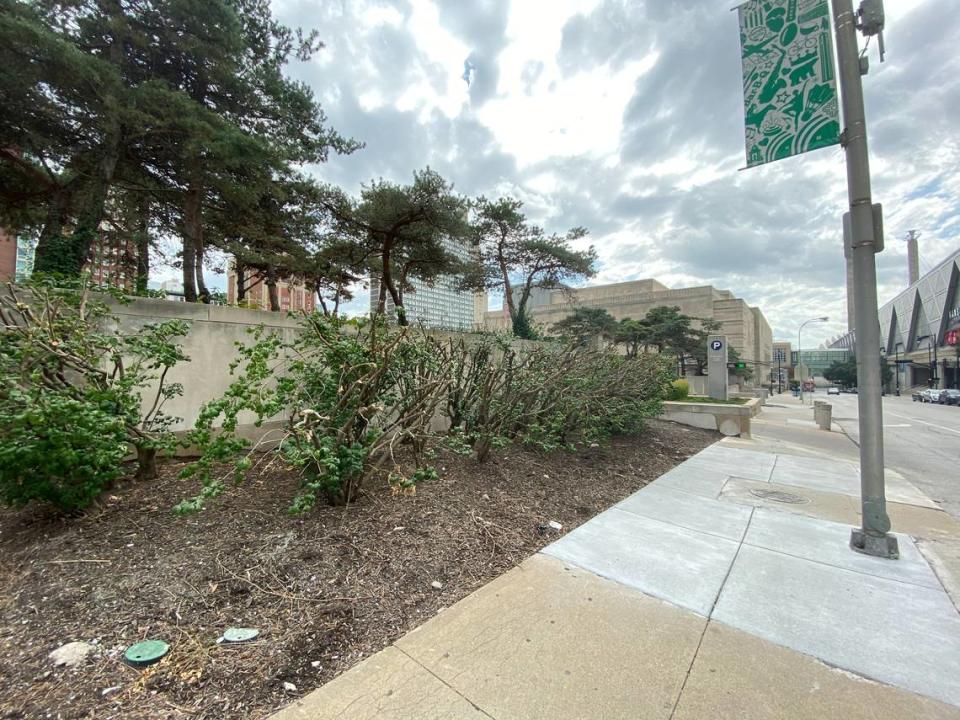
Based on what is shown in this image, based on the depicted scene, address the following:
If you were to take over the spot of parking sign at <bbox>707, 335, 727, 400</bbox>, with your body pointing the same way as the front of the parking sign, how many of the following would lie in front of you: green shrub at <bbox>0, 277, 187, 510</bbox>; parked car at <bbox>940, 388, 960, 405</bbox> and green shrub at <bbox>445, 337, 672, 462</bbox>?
2

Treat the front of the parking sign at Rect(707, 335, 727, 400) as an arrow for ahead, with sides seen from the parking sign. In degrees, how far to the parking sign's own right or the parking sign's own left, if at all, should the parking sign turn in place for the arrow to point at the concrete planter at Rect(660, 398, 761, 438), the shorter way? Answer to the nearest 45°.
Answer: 0° — it already faces it

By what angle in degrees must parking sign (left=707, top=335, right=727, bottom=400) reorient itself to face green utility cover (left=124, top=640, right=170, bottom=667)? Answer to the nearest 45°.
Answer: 0° — it already faces it

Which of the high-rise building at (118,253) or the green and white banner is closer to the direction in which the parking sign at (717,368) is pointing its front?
the green and white banner

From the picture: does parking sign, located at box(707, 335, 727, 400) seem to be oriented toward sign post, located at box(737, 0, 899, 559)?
yes

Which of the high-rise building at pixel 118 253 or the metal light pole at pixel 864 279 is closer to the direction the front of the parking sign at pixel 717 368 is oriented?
the metal light pole

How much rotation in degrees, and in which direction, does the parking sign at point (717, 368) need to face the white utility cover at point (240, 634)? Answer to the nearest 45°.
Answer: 0° — it already faces it

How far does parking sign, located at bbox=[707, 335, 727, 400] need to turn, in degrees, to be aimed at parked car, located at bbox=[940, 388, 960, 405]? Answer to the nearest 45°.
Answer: approximately 135° to its left

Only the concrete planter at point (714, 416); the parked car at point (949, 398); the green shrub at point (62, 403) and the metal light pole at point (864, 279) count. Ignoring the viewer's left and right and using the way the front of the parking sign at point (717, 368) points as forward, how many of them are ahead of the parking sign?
3

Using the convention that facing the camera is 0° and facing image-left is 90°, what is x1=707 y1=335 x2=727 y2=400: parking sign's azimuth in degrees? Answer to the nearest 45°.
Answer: approximately 0°

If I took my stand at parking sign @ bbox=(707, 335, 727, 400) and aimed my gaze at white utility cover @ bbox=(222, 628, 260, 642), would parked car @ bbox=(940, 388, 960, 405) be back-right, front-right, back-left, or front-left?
back-left

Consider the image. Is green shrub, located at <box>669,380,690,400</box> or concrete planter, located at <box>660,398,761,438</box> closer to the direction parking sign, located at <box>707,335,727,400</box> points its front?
the concrete planter

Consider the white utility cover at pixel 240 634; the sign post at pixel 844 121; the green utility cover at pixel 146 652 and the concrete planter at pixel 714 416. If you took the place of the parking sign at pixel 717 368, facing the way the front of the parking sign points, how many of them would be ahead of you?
4
